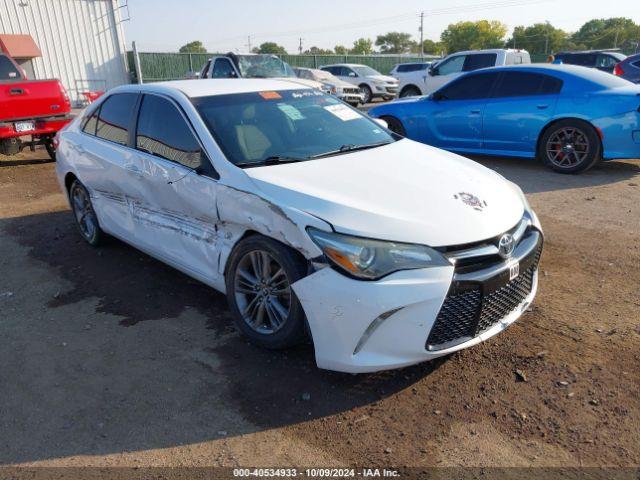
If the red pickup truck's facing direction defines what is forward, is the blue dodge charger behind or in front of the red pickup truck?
behind

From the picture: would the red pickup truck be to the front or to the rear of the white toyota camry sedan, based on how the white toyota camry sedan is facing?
to the rear

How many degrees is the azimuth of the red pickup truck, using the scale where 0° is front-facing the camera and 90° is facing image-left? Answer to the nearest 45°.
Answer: approximately 135°

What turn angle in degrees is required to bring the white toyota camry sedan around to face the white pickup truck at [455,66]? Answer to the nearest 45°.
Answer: approximately 135° to its left

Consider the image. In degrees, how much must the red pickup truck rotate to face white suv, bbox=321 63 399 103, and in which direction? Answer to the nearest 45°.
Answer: approximately 90° to its right

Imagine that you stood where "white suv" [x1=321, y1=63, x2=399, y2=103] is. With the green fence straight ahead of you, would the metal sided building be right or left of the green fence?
left

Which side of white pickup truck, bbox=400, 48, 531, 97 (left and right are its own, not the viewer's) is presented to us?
left

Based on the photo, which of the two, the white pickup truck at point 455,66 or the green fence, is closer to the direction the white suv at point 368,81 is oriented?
the white pickup truck

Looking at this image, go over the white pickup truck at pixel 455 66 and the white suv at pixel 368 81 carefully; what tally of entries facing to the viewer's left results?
1

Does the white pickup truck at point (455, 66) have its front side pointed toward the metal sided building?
yes

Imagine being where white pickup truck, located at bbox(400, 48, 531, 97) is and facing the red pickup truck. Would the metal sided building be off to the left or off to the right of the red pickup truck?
right
